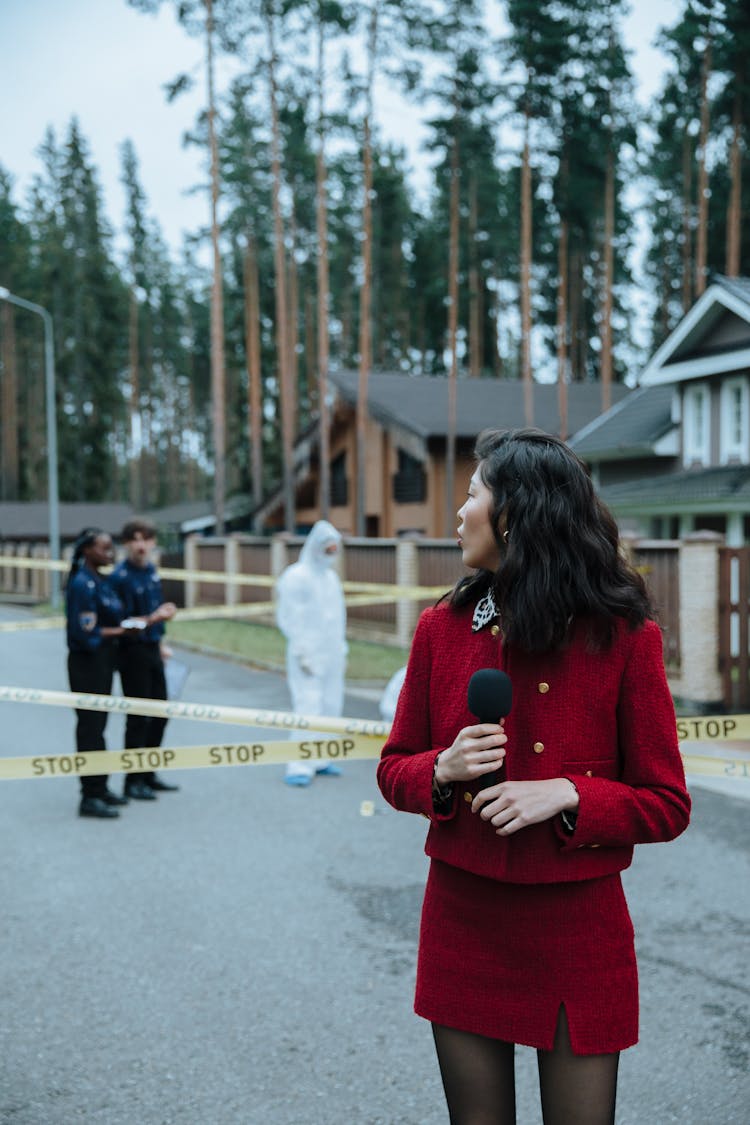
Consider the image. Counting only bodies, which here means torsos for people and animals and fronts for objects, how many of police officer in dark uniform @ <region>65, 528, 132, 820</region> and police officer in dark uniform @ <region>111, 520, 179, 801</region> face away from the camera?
0

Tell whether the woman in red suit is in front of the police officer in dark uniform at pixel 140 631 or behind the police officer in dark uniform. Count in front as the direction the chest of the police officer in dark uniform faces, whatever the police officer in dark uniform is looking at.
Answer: in front

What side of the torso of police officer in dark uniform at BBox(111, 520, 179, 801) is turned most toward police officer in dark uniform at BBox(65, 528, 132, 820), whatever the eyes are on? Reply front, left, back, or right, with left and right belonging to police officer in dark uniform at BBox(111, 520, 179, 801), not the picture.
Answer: right

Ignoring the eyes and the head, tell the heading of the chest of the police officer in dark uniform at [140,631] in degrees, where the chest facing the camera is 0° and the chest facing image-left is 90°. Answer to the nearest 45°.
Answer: approximately 315°

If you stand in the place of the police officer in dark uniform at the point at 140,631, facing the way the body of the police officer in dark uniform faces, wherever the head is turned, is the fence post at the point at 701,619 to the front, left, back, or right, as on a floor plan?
left

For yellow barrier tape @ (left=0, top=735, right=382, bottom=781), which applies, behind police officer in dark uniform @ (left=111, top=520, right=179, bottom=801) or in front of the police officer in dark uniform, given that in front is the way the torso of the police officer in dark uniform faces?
in front
